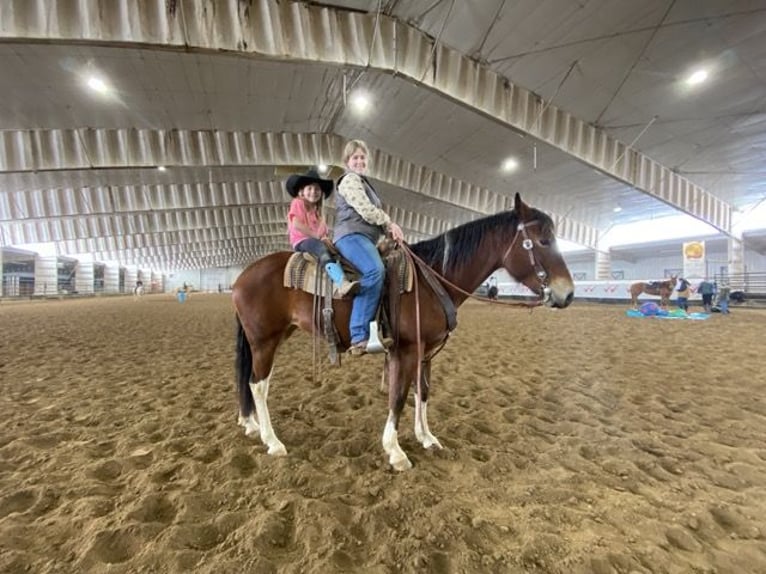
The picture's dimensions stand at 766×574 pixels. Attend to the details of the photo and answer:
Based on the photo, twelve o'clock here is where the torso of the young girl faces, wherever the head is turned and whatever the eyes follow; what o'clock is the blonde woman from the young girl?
The blonde woman is roughly at 12 o'clock from the young girl.

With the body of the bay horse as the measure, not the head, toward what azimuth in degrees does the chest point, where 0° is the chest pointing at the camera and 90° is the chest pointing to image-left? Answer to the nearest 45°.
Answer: approximately 270°

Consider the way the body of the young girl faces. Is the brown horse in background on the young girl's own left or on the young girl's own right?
on the young girl's own left

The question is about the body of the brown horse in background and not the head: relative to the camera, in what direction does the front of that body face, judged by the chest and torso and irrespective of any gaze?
to the viewer's right

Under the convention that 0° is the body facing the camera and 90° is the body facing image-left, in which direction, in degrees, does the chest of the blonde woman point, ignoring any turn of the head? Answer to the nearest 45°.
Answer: approximately 270°

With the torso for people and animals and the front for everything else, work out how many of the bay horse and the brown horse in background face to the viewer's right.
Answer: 2
